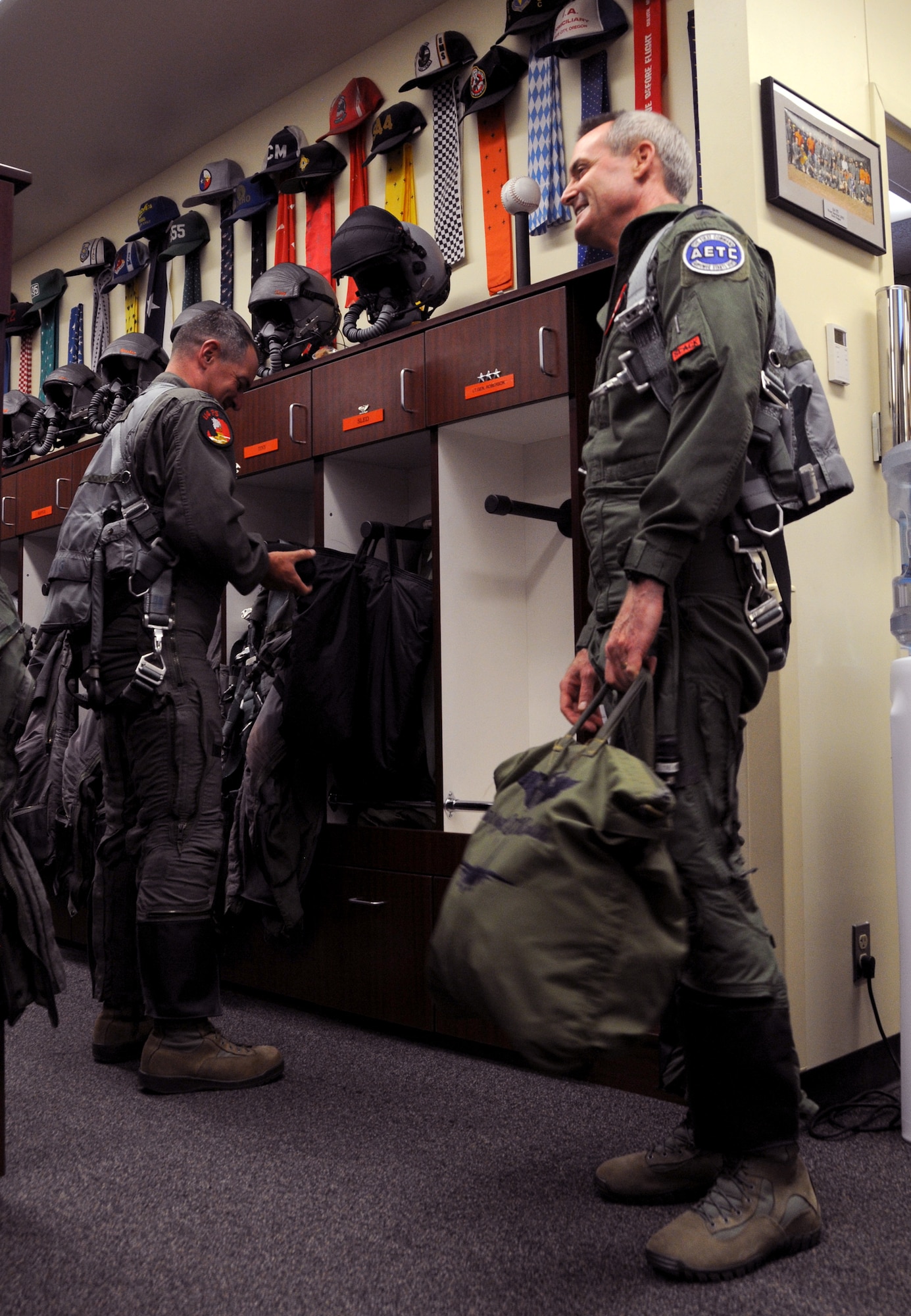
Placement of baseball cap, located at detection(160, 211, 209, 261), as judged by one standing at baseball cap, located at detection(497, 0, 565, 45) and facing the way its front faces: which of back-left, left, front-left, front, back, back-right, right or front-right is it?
right

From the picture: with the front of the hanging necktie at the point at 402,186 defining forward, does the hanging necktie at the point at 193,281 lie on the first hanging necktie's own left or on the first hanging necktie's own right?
on the first hanging necktie's own right

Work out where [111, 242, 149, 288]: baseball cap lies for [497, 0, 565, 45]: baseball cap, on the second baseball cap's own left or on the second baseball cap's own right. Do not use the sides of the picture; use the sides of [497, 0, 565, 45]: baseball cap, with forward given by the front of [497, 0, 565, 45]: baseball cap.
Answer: on the second baseball cap's own right

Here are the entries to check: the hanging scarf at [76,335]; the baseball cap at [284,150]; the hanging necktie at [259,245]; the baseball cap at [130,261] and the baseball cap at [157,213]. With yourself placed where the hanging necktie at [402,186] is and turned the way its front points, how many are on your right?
5

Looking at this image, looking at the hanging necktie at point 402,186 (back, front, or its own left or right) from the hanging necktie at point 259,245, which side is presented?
right

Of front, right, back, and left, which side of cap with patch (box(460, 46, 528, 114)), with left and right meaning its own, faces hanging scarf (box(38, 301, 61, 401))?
right

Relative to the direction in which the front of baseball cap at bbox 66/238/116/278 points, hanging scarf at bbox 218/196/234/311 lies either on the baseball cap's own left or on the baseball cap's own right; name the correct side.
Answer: on the baseball cap's own left

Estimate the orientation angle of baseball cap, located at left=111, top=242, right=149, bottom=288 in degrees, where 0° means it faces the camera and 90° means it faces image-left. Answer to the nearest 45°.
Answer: approximately 45°

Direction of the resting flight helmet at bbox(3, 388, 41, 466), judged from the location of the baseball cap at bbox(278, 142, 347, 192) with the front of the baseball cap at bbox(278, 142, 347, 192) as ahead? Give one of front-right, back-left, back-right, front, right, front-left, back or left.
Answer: right

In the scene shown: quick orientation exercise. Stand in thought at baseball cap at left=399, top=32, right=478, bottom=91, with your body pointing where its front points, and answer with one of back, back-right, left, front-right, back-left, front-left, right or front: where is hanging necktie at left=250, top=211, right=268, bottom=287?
right
